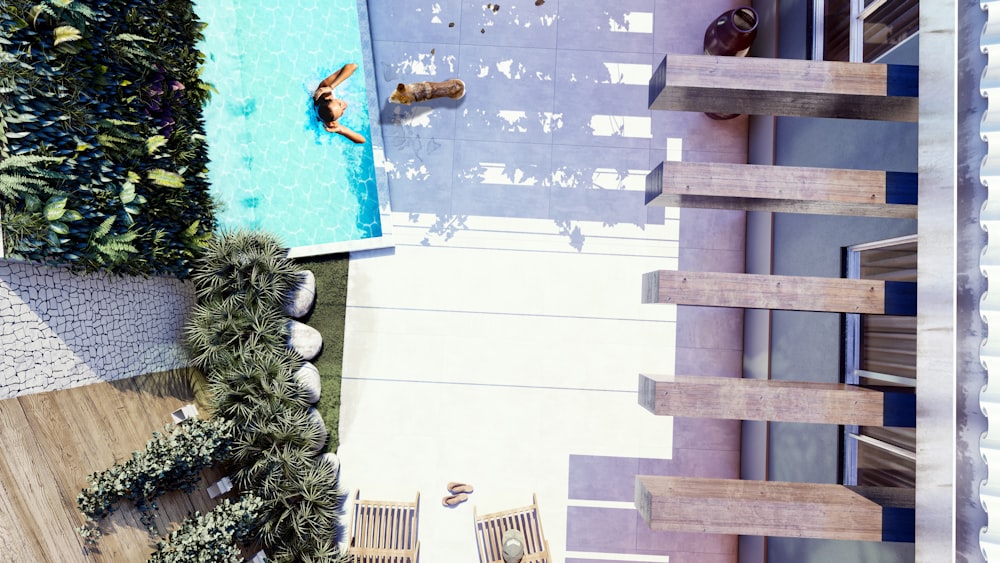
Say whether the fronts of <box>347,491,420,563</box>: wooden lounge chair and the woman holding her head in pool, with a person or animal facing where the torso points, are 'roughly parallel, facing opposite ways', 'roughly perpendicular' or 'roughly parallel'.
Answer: roughly perpendicular
